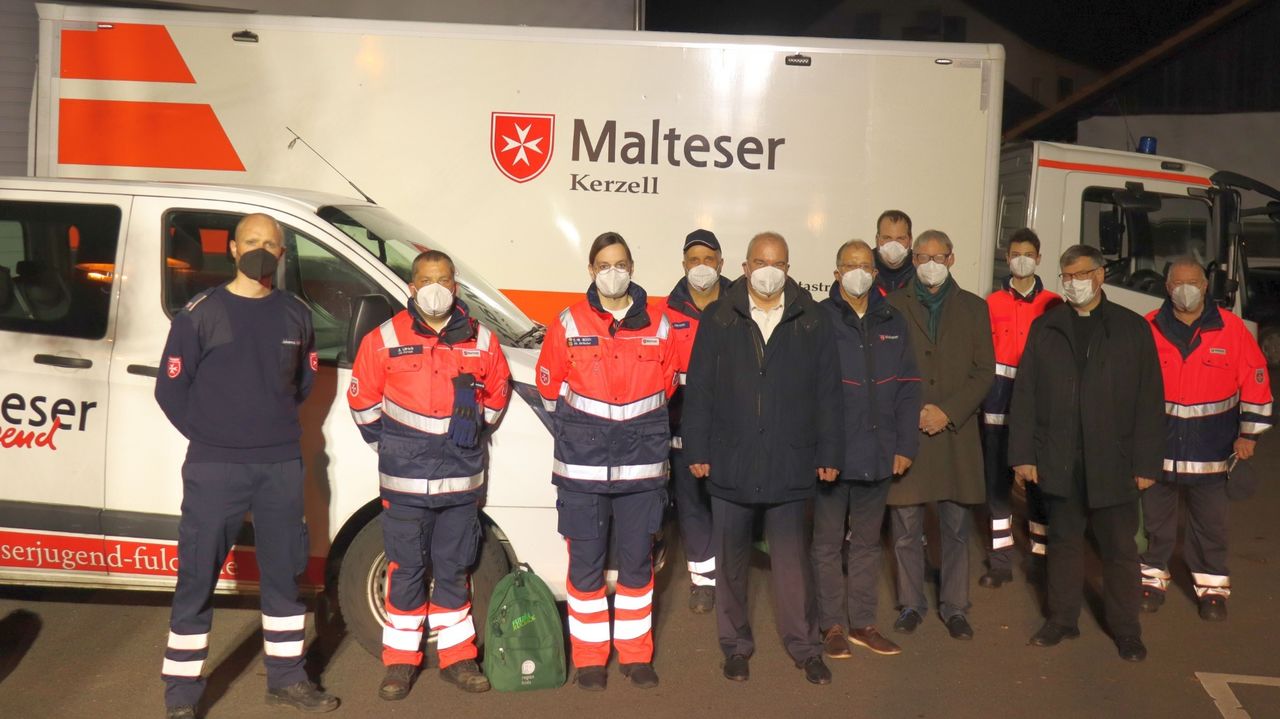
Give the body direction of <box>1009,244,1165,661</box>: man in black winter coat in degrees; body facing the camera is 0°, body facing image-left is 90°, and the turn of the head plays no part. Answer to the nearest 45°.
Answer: approximately 0°

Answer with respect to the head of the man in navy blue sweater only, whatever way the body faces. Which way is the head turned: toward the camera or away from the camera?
toward the camera

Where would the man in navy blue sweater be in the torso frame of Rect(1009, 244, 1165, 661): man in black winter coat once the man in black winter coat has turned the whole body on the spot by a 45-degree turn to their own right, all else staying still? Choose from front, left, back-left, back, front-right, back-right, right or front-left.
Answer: front

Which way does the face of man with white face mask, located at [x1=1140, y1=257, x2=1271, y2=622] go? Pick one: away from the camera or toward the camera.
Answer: toward the camera

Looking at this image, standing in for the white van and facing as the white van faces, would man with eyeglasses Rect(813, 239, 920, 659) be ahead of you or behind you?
ahead

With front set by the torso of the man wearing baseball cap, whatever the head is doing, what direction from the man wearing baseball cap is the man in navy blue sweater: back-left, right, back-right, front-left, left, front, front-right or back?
front-right

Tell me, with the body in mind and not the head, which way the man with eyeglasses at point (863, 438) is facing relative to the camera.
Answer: toward the camera

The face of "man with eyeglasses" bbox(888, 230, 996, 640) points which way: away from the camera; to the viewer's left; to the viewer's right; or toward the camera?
toward the camera

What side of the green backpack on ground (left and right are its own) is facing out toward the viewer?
front

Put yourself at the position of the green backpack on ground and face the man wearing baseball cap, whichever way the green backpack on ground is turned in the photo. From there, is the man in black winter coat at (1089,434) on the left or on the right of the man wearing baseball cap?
right

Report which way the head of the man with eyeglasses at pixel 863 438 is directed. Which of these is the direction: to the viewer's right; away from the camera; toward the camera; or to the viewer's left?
toward the camera
